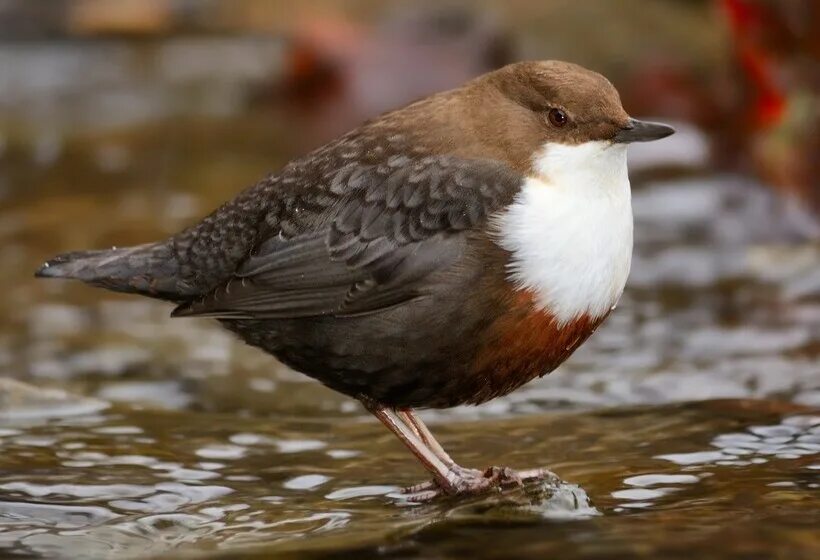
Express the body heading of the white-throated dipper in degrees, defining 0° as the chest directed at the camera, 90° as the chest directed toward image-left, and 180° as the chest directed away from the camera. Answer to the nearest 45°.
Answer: approximately 270°

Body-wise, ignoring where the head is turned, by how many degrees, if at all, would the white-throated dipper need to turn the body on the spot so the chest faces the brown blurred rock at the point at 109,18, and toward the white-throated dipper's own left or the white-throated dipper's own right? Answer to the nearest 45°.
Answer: approximately 90° to the white-throated dipper's own left
